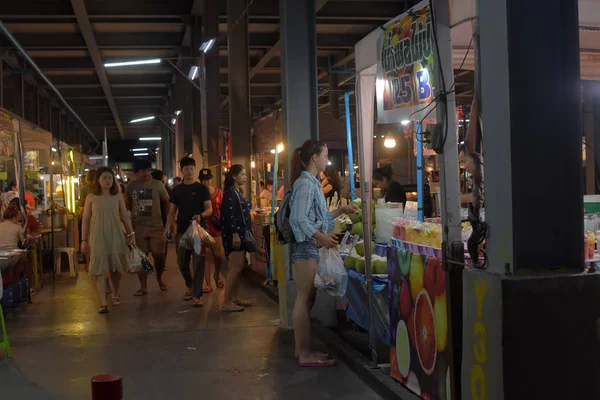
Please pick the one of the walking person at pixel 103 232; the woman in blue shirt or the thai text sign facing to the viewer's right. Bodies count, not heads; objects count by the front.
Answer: the woman in blue shirt

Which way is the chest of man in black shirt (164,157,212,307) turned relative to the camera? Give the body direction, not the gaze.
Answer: toward the camera

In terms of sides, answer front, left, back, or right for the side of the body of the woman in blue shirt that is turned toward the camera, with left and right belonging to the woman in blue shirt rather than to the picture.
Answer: right

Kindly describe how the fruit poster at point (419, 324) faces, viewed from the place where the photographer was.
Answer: facing the viewer and to the left of the viewer

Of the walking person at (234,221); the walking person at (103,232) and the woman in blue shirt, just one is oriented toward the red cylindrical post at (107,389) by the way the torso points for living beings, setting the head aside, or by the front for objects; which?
the walking person at (103,232)

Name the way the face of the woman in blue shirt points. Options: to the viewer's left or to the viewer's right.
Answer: to the viewer's right

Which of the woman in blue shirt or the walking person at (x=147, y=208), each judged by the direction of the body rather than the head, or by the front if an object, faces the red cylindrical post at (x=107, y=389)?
the walking person

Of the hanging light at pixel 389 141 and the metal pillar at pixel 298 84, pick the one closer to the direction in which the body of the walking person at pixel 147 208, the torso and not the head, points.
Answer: the metal pillar

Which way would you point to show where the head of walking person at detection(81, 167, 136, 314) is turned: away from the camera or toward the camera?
toward the camera

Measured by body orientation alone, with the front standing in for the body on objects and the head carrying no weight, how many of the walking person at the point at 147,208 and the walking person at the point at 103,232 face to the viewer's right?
0

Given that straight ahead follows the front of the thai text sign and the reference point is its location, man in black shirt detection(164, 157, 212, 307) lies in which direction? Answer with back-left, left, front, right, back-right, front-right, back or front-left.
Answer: right

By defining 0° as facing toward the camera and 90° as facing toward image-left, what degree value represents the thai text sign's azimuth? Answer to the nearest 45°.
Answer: approximately 45°
